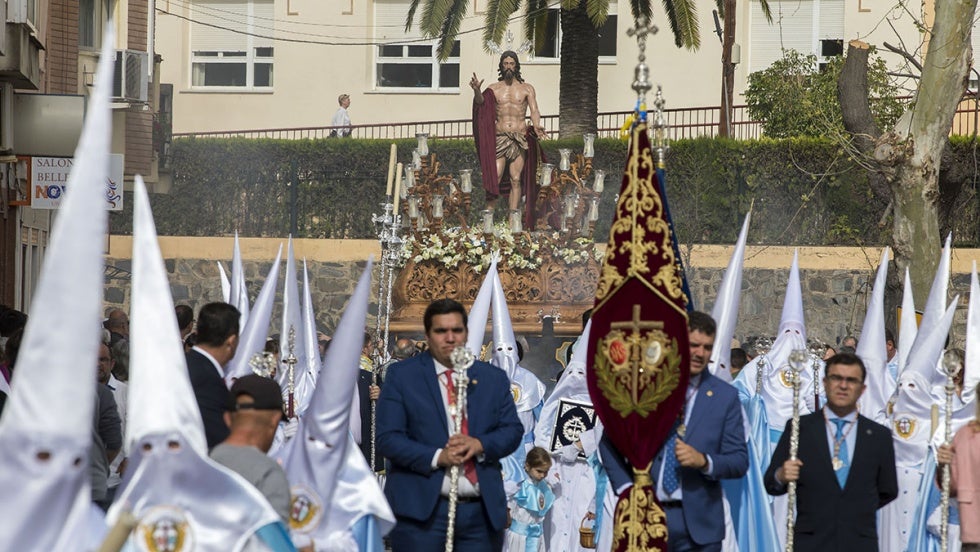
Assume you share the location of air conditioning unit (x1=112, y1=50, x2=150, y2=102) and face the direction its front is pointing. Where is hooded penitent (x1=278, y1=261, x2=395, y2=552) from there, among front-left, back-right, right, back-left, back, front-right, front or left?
front-right

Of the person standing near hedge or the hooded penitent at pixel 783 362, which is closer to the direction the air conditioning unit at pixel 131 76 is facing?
the hooded penitent

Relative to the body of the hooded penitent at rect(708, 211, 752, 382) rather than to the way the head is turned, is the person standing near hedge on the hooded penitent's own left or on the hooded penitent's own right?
on the hooded penitent's own right

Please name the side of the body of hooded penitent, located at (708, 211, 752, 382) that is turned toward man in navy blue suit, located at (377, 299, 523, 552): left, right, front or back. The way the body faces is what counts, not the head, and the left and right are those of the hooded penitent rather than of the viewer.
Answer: front

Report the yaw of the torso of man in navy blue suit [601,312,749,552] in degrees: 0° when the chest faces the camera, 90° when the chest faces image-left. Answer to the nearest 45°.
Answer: approximately 45°

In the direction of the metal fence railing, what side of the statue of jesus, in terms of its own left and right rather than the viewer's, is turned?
back

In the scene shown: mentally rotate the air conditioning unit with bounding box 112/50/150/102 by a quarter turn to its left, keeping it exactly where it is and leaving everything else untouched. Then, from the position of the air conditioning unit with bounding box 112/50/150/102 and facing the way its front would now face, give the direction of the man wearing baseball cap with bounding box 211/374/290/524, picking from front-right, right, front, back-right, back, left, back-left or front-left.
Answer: back-right

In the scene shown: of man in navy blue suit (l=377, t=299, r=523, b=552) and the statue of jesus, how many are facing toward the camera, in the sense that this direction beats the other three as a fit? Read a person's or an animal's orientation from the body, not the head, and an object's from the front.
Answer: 2

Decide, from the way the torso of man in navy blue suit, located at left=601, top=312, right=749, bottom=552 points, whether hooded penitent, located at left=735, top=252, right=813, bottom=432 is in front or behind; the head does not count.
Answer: behind

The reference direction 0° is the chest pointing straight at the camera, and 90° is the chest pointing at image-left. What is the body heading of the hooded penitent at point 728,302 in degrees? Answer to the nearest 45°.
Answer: approximately 45°

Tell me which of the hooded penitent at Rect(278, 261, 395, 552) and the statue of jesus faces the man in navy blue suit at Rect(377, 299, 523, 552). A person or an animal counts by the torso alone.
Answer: the statue of jesus

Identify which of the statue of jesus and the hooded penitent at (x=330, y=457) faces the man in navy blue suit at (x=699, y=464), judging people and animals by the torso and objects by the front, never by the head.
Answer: the statue of jesus
